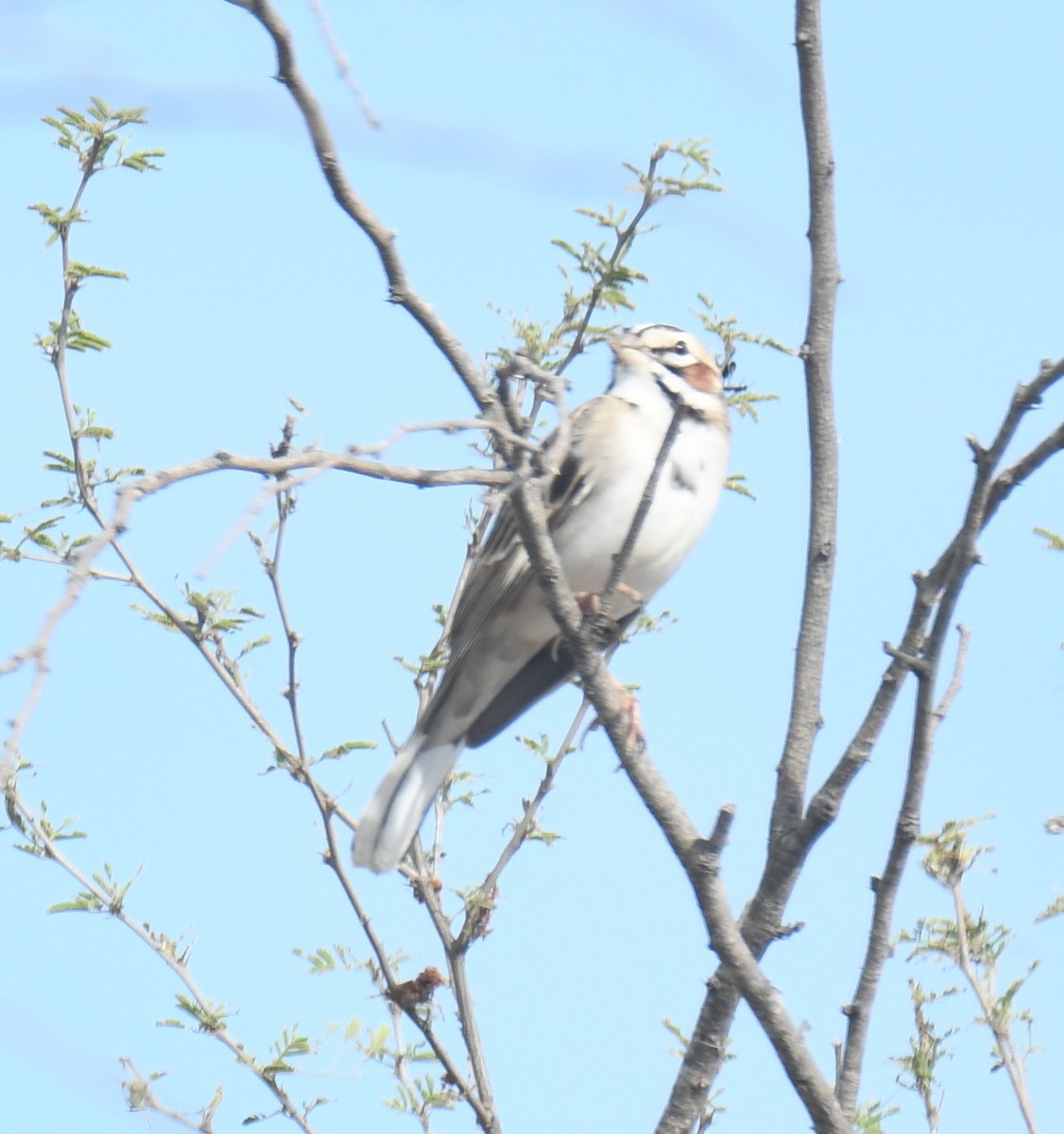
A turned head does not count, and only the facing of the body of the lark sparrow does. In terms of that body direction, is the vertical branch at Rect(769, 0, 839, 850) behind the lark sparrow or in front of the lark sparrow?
in front

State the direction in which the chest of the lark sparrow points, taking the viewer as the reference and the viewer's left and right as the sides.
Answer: facing the viewer and to the right of the viewer
